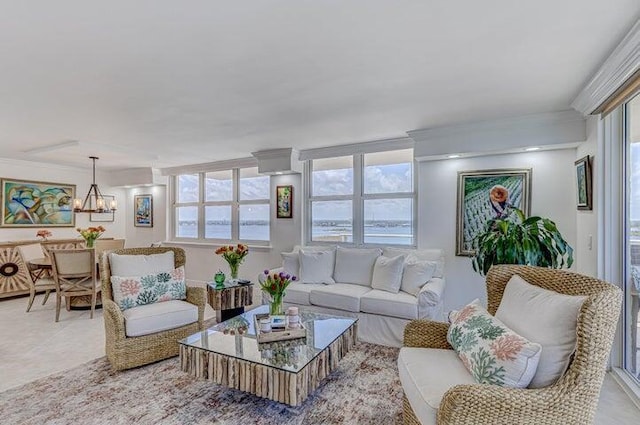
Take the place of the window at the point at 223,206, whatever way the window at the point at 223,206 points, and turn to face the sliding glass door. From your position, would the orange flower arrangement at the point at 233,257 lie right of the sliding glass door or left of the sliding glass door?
right

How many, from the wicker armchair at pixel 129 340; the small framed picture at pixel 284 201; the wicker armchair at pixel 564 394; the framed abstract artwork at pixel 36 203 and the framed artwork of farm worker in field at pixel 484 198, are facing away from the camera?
0

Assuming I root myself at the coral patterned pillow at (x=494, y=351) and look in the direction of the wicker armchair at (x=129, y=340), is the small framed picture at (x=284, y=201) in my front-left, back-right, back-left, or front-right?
front-right

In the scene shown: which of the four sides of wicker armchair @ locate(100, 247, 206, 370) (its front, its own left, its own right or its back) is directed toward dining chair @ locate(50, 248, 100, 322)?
back

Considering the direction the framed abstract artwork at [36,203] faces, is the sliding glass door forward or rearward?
forward

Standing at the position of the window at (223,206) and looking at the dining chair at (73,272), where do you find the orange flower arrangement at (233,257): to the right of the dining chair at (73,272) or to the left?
left

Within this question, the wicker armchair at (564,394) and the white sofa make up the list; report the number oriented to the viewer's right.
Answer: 0

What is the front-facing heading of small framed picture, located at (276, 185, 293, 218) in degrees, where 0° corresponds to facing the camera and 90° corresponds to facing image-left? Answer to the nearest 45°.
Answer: approximately 45°

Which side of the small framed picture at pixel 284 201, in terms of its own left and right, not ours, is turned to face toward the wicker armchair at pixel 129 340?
front

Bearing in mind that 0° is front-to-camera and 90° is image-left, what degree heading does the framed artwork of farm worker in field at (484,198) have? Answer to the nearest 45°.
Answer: approximately 0°

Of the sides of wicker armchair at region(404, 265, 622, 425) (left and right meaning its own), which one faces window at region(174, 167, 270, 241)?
right

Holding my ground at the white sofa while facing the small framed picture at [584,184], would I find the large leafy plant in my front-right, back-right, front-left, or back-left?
front-right

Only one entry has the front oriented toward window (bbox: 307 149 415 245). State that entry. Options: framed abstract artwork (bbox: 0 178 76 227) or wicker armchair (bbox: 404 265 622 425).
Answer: the framed abstract artwork

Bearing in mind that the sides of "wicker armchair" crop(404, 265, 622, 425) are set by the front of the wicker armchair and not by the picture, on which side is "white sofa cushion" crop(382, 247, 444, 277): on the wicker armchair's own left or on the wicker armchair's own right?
on the wicker armchair's own right

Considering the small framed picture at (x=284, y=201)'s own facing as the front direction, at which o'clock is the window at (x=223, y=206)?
The window is roughly at 3 o'clock from the small framed picture.

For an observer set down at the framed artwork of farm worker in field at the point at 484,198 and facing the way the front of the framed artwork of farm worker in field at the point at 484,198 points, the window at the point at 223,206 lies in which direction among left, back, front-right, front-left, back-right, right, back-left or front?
right

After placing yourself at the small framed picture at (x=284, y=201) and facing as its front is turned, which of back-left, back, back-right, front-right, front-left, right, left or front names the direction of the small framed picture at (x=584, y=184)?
left

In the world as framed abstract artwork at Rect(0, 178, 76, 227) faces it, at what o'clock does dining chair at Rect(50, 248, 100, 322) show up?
The dining chair is roughly at 1 o'clock from the framed abstract artwork.

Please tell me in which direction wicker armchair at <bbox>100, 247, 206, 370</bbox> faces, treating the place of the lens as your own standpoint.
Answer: facing the viewer and to the right of the viewer

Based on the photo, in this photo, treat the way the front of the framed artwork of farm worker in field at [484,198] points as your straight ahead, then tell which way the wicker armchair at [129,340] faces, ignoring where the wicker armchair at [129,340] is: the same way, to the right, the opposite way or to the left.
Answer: to the left
